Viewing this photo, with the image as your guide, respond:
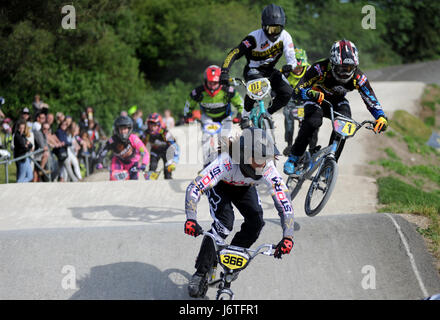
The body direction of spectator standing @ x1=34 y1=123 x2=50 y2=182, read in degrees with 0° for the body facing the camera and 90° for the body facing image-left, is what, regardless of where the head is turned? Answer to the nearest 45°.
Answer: approximately 315°

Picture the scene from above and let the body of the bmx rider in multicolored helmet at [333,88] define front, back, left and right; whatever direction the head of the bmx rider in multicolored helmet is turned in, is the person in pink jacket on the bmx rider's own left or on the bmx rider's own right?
on the bmx rider's own right

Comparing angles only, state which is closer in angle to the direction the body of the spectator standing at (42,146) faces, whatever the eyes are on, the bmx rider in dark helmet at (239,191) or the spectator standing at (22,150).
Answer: the bmx rider in dark helmet

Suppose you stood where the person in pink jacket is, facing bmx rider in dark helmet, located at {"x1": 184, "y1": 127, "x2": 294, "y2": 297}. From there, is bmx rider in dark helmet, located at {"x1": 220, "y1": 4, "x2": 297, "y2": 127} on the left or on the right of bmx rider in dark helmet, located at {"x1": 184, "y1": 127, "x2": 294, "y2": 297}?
left

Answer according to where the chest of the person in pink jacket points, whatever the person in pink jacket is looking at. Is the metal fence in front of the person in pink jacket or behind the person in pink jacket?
behind

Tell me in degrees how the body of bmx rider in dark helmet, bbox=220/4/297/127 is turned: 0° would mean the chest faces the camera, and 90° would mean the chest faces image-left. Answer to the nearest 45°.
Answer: approximately 0°

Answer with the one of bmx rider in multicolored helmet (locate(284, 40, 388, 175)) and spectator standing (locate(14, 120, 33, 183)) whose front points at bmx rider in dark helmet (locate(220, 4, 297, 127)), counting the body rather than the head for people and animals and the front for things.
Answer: the spectator standing
